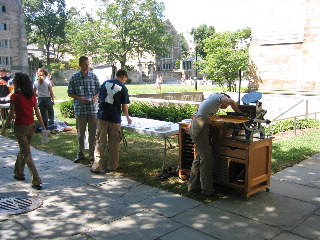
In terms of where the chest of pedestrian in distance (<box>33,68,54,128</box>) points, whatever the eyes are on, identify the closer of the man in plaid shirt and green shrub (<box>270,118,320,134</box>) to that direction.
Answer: the man in plaid shirt

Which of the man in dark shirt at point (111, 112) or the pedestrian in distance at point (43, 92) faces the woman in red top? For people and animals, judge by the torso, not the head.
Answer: the pedestrian in distance

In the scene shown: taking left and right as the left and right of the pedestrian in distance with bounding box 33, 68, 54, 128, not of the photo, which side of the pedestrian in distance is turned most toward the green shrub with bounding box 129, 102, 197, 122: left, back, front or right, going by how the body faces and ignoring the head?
left

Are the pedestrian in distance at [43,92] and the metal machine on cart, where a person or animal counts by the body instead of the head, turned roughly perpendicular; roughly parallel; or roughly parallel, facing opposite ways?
roughly perpendicular

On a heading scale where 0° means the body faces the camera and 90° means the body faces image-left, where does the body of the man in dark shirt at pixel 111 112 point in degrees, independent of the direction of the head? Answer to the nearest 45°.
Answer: approximately 225°
